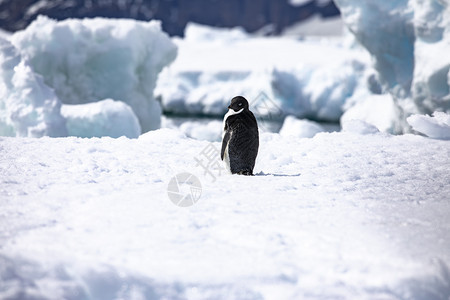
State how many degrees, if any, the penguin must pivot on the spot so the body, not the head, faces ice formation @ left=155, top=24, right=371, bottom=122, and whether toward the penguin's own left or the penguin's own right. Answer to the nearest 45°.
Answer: approximately 45° to the penguin's own right

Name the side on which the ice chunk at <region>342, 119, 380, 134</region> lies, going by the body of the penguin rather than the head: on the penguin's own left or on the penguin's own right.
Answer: on the penguin's own right

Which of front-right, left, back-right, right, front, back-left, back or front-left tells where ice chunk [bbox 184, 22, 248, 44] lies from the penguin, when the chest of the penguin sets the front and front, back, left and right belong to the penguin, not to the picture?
front-right

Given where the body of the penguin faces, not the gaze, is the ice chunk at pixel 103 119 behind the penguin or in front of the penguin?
in front

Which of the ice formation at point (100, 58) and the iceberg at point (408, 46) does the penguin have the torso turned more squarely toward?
the ice formation

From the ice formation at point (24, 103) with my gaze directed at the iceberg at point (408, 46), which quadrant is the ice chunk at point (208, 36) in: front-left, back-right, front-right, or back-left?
front-left

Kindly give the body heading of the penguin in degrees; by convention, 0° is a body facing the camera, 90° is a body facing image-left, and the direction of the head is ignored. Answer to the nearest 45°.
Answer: approximately 135°

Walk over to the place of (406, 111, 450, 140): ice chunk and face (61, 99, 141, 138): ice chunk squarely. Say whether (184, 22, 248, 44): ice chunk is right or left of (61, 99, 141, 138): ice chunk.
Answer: right

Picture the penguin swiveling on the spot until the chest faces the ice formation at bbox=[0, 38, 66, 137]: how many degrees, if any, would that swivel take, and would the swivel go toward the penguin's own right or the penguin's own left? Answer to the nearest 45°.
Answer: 0° — it already faces it
